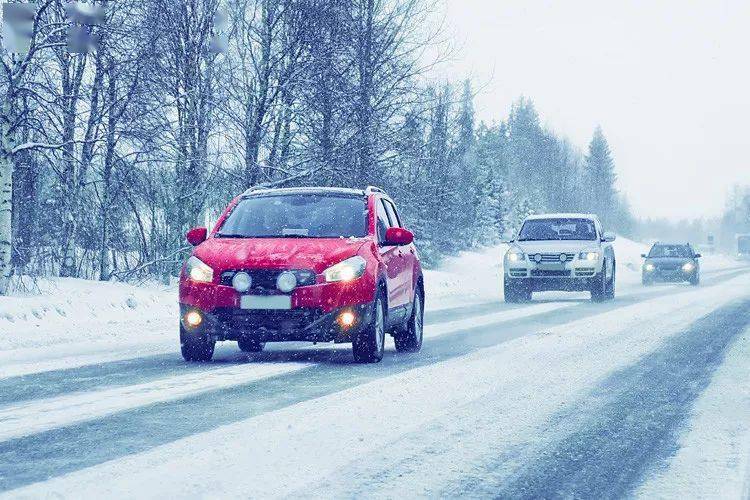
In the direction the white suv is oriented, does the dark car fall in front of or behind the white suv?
behind

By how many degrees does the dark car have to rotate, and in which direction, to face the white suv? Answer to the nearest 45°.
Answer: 0° — it already faces it

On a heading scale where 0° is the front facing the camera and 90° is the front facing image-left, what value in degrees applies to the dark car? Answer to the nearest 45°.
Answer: approximately 0°

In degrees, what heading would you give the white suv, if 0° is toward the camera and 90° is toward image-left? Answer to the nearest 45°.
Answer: approximately 0°
